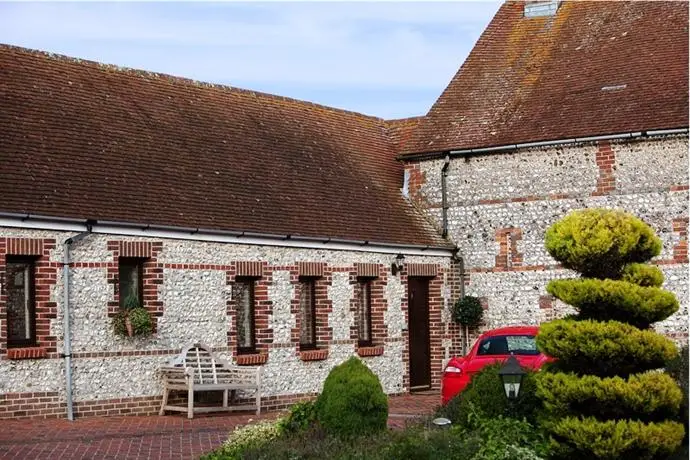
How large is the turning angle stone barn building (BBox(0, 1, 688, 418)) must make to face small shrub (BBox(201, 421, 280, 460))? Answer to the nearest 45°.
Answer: approximately 45° to its right

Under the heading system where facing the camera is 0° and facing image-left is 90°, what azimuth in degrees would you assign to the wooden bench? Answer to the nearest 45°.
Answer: approximately 315°

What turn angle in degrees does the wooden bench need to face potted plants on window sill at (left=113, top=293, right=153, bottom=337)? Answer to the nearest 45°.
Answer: approximately 90° to its right

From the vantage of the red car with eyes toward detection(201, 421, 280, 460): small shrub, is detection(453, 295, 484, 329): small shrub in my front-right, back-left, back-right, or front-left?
back-right

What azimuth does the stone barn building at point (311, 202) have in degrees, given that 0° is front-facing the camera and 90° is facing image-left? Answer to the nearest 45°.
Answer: approximately 315°
